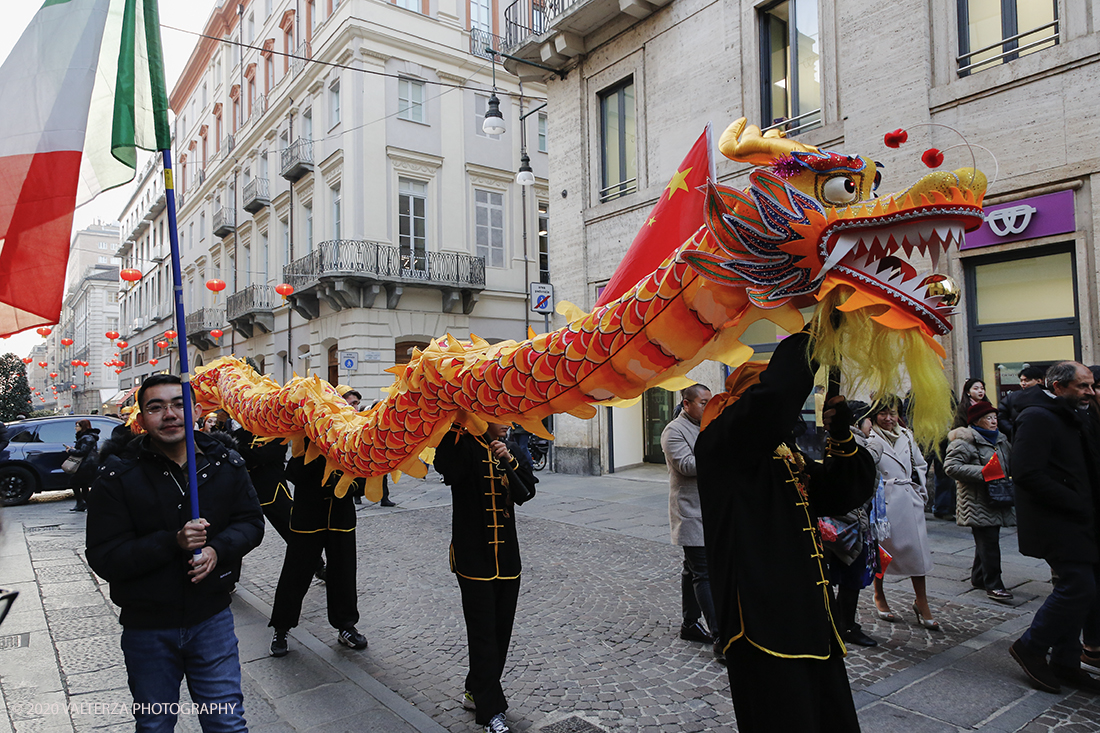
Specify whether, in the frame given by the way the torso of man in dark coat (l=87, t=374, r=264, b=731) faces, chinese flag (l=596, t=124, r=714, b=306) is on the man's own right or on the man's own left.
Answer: on the man's own left

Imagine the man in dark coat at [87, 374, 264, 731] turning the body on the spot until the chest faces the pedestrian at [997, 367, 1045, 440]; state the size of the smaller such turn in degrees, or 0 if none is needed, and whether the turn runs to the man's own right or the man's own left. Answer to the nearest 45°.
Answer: approximately 90° to the man's own left

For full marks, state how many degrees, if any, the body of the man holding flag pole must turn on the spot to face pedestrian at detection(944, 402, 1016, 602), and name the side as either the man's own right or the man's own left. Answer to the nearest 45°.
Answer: approximately 90° to the man's own left

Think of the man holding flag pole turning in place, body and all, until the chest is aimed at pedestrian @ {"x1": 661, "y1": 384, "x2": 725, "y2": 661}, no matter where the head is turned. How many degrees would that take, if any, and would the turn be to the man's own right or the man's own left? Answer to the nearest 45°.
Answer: approximately 90° to the man's own left

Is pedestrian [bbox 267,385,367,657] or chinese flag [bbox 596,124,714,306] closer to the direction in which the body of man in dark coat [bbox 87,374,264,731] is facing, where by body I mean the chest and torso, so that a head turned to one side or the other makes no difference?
the chinese flag
